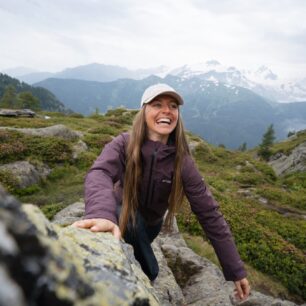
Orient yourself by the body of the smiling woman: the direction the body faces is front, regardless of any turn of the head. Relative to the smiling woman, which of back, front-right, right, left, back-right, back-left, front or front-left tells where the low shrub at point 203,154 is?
back

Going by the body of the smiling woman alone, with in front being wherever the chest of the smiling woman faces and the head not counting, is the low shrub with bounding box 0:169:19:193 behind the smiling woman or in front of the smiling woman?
behind

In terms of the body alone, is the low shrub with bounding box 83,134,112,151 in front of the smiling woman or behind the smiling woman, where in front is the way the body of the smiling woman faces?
behind

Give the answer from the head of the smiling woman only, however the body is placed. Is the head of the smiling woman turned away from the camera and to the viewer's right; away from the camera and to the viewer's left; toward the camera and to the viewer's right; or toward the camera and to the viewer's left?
toward the camera and to the viewer's right

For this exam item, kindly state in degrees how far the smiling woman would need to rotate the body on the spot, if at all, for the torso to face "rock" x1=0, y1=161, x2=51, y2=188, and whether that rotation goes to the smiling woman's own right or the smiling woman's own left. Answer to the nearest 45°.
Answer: approximately 135° to the smiling woman's own right

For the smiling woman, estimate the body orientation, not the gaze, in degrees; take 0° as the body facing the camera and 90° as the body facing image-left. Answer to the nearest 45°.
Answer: approximately 0°

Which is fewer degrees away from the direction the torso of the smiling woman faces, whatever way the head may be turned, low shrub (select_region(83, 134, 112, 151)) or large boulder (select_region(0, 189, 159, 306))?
the large boulder
